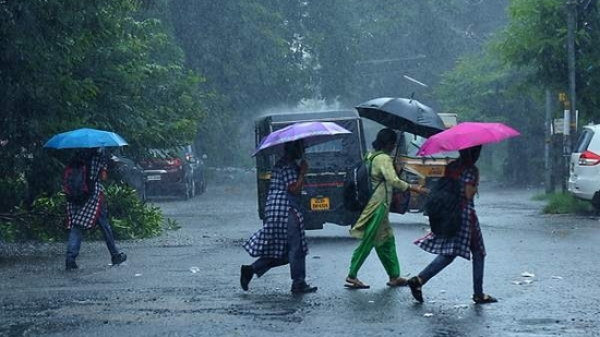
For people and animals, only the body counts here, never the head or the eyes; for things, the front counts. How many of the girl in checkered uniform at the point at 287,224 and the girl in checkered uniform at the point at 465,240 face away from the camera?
0

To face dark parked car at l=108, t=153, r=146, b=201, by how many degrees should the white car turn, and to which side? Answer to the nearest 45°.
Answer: approximately 135° to its left

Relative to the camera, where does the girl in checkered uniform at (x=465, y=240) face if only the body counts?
to the viewer's right
